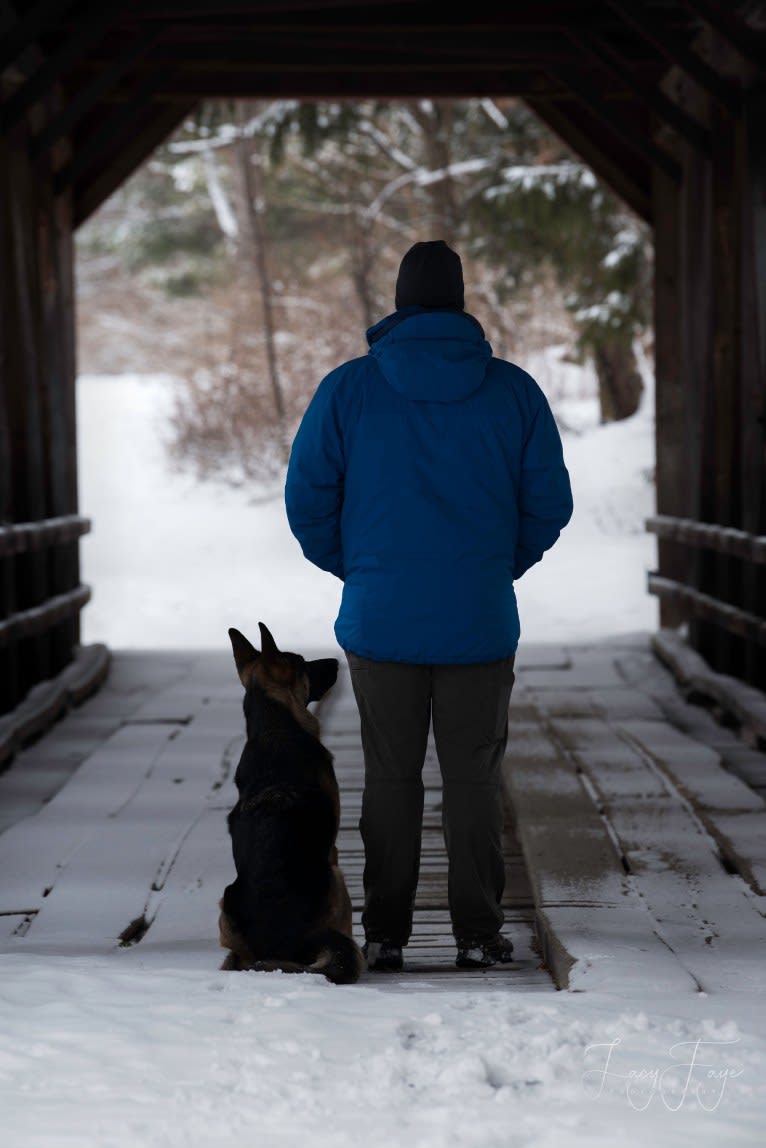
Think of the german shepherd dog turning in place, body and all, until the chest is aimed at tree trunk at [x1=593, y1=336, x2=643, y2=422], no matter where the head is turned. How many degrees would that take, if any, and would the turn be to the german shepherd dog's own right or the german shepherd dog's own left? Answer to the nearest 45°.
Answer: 0° — it already faces it

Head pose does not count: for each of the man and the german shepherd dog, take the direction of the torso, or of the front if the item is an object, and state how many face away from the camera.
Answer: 2

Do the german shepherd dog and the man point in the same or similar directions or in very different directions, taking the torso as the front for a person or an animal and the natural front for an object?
same or similar directions

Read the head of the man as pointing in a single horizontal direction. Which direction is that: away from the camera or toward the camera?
away from the camera

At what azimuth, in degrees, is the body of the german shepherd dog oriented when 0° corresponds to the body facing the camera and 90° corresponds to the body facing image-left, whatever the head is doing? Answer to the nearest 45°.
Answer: approximately 180°

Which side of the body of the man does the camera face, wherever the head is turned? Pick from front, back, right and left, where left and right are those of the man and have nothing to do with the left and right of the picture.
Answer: back

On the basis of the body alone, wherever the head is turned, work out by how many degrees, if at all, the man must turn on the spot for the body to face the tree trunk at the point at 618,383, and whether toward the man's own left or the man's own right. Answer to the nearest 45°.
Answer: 0° — they already face it
